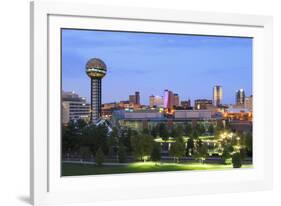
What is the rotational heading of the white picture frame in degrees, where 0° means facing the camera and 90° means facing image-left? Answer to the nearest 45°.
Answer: approximately 315°
